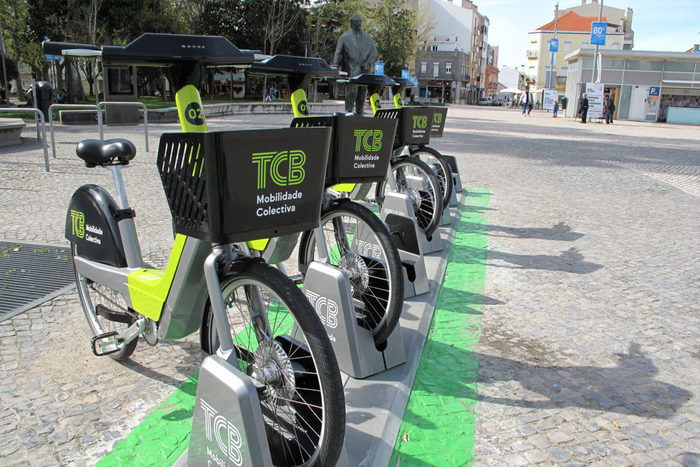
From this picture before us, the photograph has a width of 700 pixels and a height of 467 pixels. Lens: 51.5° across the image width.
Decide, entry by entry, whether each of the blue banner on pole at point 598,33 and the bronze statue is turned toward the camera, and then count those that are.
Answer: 2

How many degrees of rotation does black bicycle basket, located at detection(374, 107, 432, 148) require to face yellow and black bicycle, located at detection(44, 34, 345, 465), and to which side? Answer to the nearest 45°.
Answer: approximately 45° to its right

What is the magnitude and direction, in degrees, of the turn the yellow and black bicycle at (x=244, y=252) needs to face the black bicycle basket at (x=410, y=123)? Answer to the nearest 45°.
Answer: approximately 90° to its left

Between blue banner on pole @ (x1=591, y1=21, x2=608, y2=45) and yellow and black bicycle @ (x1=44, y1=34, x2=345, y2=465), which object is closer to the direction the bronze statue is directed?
the yellow and black bicycle

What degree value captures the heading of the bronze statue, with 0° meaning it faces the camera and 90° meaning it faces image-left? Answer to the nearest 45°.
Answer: approximately 0°

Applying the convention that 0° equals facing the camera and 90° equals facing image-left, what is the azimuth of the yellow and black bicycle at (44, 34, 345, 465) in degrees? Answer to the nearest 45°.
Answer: approximately 315°

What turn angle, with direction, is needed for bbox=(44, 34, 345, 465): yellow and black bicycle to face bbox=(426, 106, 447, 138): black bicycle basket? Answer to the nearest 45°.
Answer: approximately 90° to its left

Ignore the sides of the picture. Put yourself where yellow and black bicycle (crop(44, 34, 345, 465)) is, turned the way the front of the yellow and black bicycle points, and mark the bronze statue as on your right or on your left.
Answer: on your left

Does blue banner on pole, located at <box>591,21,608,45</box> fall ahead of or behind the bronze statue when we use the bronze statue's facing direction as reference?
behind

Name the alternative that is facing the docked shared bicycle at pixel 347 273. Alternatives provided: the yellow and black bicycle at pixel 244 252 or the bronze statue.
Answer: the bronze statue
